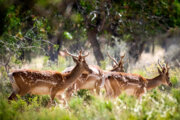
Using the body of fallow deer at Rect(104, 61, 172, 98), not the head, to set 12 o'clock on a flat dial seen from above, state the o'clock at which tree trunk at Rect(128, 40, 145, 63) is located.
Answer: The tree trunk is roughly at 9 o'clock from the fallow deer.

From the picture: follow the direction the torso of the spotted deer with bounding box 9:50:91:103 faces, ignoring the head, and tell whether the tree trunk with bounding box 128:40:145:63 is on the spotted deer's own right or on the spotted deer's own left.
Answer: on the spotted deer's own left

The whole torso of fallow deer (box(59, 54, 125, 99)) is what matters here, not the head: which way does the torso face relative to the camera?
to the viewer's right

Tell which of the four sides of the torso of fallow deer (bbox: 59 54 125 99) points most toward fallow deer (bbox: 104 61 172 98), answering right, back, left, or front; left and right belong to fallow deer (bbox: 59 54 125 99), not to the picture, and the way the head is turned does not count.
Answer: front

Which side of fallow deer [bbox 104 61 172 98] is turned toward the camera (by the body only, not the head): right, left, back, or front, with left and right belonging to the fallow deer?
right

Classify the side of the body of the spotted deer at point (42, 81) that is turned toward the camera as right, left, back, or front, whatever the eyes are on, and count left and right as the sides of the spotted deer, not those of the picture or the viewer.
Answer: right

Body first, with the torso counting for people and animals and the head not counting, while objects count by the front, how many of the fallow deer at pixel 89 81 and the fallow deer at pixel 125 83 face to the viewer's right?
2

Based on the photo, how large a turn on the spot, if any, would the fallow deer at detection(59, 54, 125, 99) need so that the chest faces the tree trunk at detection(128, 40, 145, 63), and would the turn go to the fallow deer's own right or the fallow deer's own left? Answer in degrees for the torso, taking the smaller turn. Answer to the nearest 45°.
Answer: approximately 90° to the fallow deer's own left

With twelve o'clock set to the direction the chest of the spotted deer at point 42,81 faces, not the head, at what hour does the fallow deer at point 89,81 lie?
The fallow deer is roughly at 11 o'clock from the spotted deer.

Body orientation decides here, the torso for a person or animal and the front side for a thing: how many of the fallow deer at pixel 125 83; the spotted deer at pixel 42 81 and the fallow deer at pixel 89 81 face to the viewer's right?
3

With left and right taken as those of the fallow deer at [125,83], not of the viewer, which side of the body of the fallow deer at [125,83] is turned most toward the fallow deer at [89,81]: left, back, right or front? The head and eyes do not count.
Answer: back

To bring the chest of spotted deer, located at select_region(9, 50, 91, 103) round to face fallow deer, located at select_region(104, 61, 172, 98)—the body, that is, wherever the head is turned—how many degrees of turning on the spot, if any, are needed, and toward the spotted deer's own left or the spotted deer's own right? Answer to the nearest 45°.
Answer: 0° — it already faces it
